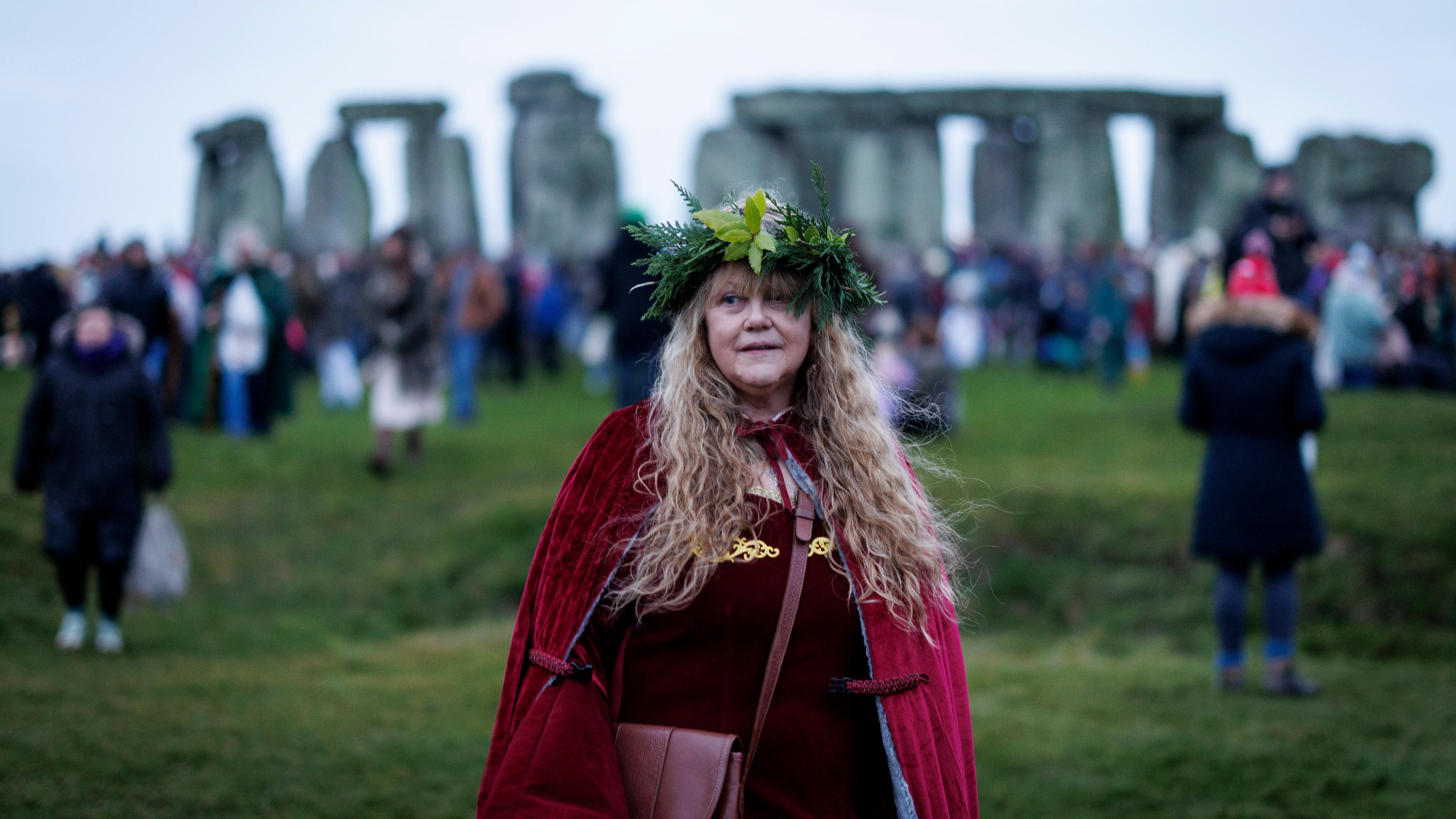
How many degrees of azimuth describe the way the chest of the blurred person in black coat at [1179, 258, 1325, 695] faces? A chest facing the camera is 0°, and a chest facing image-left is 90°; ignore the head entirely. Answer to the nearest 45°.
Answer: approximately 180°

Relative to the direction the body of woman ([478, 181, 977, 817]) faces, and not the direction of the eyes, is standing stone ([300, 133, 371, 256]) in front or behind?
behind

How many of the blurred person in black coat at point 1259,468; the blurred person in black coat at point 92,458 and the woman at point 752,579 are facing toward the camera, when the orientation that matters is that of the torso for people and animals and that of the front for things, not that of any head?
2

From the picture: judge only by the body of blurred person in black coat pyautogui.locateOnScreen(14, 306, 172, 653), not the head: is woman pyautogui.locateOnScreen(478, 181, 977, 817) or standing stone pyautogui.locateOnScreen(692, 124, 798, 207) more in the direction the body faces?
the woman

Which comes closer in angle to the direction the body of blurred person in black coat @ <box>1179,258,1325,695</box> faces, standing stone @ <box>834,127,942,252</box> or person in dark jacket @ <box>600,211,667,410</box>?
the standing stone

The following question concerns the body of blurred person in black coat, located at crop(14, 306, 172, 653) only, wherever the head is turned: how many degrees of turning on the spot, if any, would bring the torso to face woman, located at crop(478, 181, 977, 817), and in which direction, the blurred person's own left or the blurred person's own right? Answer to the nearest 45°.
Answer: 0° — they already face them

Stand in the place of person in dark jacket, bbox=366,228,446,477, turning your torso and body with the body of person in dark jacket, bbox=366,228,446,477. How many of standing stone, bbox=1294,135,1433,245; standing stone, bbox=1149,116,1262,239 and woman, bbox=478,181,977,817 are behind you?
2

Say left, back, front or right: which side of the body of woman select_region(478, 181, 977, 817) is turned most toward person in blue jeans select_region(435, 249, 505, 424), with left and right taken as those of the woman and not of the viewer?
back

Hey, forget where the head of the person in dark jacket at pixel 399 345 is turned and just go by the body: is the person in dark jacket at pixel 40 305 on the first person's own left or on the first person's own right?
on the first person's own right

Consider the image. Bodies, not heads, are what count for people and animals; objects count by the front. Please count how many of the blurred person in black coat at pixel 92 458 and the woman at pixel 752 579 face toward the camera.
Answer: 2

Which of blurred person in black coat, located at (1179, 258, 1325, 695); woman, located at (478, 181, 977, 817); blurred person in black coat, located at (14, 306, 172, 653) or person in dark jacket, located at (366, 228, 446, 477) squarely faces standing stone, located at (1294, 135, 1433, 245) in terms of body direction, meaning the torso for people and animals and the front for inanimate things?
blurred person in black coat, located at (1179, 258, 1325, 695)
